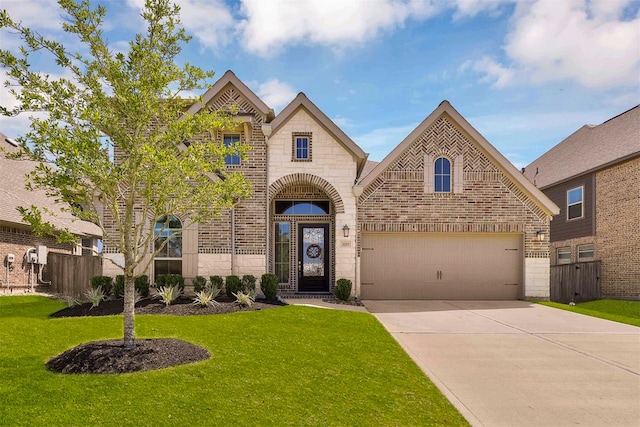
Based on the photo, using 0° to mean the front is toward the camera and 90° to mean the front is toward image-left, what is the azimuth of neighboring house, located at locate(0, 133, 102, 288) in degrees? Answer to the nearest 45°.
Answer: approximately 0°

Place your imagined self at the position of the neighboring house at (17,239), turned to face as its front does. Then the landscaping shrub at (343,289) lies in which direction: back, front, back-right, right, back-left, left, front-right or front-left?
front-left

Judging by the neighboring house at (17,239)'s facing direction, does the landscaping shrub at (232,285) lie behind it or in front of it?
in front

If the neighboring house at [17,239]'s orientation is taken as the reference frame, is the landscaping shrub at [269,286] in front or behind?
in front
